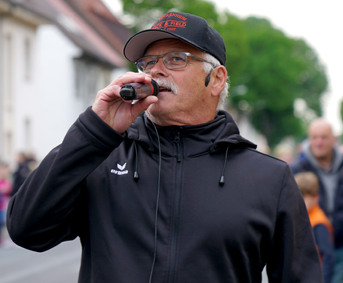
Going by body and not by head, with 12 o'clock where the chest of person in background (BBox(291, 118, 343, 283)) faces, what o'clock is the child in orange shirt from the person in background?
The child in orange shirt is roughly at 12 o'clock from the person in background.

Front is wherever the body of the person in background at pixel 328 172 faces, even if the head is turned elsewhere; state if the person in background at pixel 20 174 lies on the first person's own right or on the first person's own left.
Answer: on the first person's own right

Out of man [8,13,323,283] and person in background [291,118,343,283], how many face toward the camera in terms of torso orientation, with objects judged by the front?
2

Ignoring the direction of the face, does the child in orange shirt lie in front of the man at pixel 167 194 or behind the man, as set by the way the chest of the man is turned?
behind

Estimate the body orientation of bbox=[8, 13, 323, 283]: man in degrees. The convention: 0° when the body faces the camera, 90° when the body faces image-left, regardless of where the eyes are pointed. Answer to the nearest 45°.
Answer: approximately 0°

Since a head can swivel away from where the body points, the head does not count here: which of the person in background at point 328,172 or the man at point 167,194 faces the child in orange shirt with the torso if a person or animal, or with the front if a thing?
the person in background
